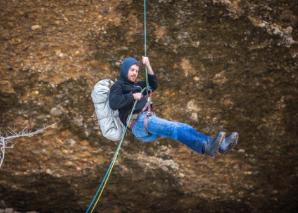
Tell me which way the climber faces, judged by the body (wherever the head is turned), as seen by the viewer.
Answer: to the viewer's right
